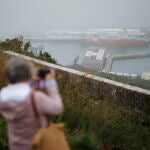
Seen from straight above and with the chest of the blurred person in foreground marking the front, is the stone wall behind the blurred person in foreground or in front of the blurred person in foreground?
in front

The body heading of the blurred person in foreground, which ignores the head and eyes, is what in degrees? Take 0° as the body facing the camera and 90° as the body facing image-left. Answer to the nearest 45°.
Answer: approximately 225°

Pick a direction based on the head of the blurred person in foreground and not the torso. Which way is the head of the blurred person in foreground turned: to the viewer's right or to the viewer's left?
to the viewer's right

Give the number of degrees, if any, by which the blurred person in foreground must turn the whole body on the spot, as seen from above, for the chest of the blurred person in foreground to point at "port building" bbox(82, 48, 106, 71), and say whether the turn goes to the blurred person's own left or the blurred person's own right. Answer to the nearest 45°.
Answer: approximately 45° to the blurred person's own left
